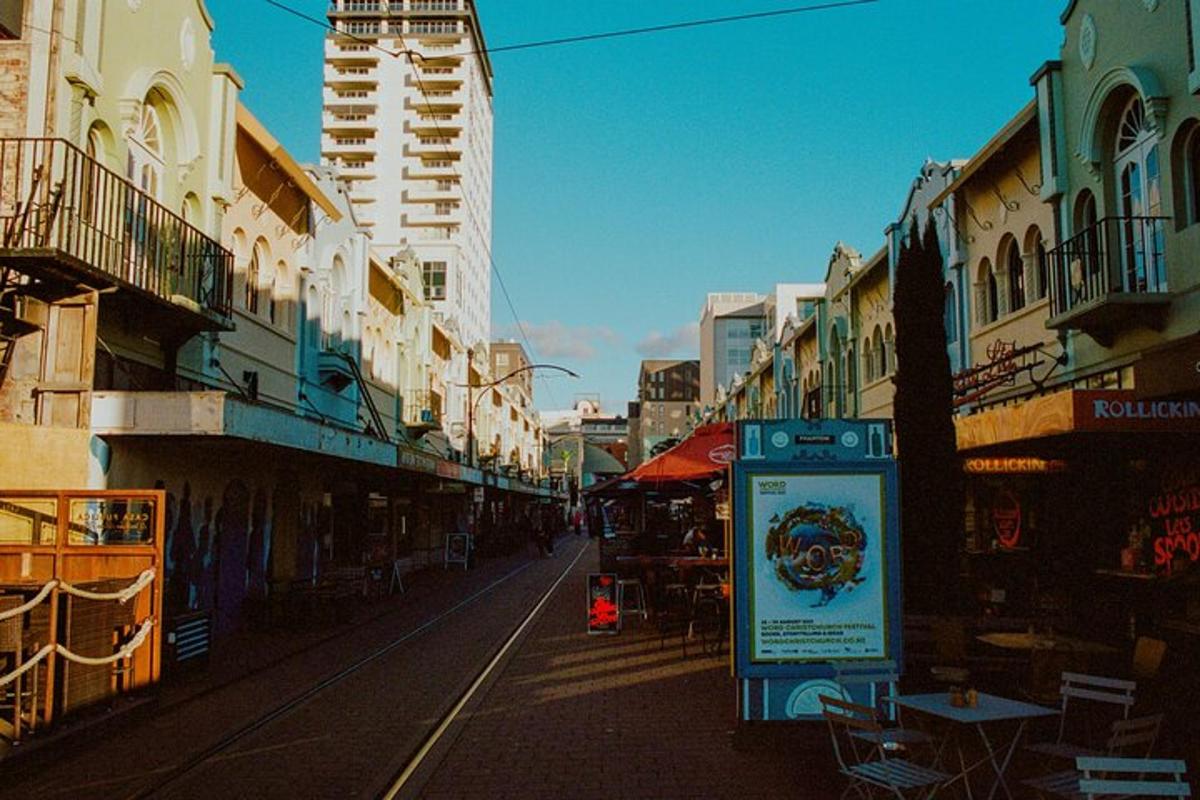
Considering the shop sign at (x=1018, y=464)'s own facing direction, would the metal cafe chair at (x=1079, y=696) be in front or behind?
in front

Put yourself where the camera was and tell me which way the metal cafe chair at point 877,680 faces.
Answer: facing the viewer and to the right of the viewer

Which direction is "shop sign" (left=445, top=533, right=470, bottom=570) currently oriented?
toward the camera

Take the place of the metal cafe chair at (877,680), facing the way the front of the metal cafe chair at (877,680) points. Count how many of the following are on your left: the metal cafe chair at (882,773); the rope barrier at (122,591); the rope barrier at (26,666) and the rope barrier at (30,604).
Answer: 0

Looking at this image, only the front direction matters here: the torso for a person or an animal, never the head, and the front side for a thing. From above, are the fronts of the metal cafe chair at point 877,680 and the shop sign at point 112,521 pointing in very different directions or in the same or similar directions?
very different directions

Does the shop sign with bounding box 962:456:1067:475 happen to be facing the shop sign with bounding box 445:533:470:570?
no

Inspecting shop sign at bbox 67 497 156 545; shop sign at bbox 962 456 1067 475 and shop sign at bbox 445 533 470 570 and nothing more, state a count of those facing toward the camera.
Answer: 2

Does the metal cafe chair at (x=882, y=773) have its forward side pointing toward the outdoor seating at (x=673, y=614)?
no

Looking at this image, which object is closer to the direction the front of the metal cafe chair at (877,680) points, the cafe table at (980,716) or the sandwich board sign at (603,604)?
the cafe table
